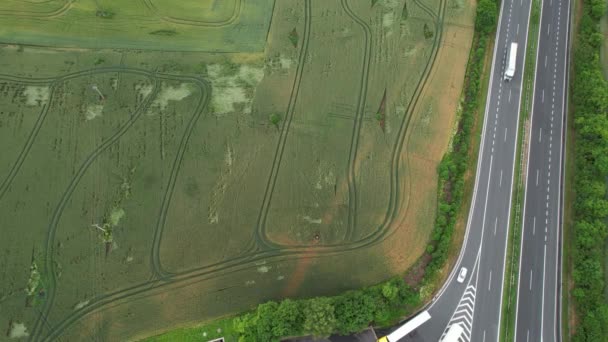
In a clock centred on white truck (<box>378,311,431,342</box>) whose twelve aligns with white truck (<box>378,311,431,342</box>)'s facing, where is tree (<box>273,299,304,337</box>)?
The tree is roughly at 1 o'clock from the white truck.

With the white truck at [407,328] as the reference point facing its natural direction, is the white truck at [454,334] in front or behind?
behind

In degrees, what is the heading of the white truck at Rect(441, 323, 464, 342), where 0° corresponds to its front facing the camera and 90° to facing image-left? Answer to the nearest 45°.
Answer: approximately 45°

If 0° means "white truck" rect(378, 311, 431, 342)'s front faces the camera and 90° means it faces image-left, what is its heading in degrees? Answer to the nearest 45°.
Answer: approximately 45°

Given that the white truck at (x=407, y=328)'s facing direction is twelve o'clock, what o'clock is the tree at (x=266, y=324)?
The tree is roughly at 1 o'clock from the white truck.

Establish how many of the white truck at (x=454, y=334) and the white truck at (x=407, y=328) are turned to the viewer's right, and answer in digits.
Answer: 0
